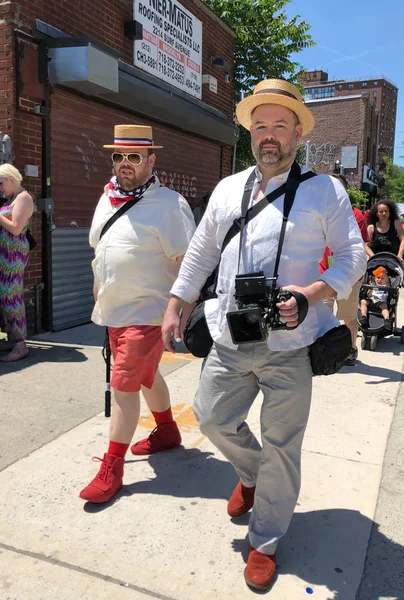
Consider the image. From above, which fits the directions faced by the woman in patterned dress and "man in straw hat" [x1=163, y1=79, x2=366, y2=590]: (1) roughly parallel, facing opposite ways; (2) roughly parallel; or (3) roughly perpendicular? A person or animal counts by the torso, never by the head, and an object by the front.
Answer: roughly perpendicular

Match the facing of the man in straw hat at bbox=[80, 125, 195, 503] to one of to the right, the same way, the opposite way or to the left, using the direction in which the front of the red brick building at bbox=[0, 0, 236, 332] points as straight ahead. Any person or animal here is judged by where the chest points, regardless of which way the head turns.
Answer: to the right

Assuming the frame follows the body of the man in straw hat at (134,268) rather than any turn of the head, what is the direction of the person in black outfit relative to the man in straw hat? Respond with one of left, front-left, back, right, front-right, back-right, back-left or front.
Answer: back

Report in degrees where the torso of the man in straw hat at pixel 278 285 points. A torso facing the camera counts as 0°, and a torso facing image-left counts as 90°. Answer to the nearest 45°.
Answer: approximately 0°

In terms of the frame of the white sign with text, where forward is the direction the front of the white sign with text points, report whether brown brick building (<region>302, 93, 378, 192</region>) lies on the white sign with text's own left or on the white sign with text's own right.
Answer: on the white sign with text's own left
